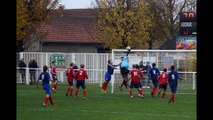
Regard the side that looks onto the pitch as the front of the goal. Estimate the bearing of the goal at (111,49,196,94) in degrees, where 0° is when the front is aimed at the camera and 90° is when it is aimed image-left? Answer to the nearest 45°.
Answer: approximately 0°

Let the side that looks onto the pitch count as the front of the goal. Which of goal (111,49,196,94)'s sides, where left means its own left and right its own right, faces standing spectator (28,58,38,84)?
right
